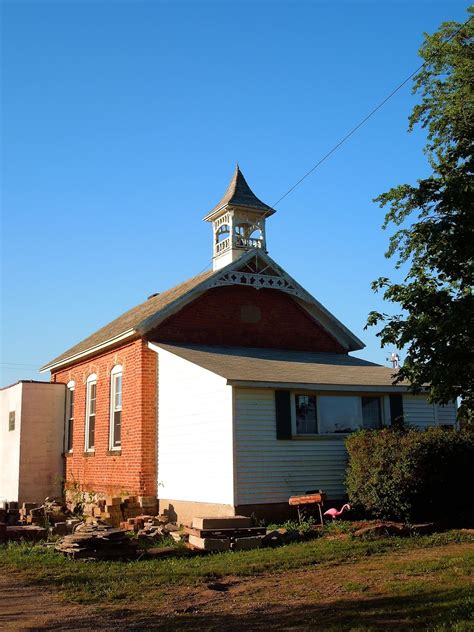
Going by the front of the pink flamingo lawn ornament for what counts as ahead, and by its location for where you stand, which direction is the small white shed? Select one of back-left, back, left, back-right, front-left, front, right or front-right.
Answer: back-left

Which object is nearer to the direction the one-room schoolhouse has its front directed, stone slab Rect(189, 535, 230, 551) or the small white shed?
the stone slab

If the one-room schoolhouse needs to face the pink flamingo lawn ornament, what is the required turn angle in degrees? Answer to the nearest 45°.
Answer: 0° — it already faces it

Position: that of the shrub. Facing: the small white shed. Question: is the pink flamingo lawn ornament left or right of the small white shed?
left

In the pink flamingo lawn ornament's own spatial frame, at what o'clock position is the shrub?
The shrub is roughly at 12 o'clock from the pink flamingo lawn ornament.

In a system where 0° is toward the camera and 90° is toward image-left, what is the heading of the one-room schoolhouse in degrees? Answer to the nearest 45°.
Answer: approximately 315°

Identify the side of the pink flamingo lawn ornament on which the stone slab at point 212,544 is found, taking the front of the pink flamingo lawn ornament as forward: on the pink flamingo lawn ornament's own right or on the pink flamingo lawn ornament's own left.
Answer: on the pink flamingo lawn ornament's own right

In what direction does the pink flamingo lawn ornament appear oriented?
to the viewer's right
